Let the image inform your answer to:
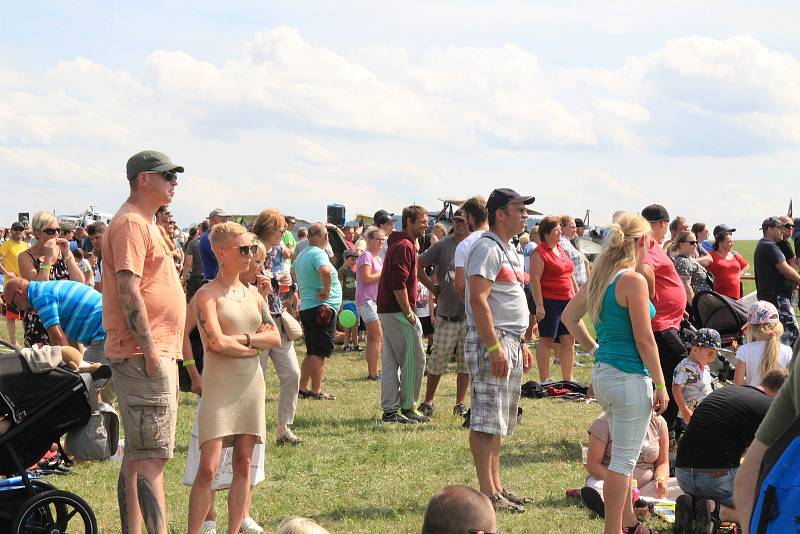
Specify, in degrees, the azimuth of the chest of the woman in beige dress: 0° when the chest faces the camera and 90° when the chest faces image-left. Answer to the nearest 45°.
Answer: approximately 315°

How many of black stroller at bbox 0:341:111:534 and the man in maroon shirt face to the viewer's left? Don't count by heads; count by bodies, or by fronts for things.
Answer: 1

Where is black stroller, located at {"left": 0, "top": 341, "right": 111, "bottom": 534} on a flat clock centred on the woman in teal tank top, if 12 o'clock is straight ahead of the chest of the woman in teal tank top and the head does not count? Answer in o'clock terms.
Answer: The black stroller is roughly at 7 o'clock from the woman in teal tank top.

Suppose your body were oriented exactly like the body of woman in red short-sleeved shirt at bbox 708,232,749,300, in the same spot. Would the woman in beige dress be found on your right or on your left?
on your right

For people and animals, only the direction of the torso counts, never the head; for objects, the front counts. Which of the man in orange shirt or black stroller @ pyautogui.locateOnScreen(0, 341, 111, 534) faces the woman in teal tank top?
the man in orange shirt

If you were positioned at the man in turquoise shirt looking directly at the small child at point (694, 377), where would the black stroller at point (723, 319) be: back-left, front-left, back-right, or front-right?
front-left

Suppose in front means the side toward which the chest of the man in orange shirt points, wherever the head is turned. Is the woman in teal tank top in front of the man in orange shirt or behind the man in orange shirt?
in front

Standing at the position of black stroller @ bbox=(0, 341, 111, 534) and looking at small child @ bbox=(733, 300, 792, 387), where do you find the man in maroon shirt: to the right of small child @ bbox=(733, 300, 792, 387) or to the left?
left

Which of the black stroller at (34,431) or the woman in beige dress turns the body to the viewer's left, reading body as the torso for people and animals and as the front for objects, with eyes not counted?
the black stroller

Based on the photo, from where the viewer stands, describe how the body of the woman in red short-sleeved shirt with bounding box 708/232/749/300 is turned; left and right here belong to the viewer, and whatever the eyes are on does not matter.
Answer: facing the viewer and to the right of the viewer

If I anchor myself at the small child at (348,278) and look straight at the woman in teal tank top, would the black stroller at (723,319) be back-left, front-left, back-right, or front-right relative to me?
front-left

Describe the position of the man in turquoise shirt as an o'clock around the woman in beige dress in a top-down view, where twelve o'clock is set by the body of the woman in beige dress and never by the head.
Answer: The man in turquoise shirt is roughly at 8 o'clock from the woman in beige dress.
